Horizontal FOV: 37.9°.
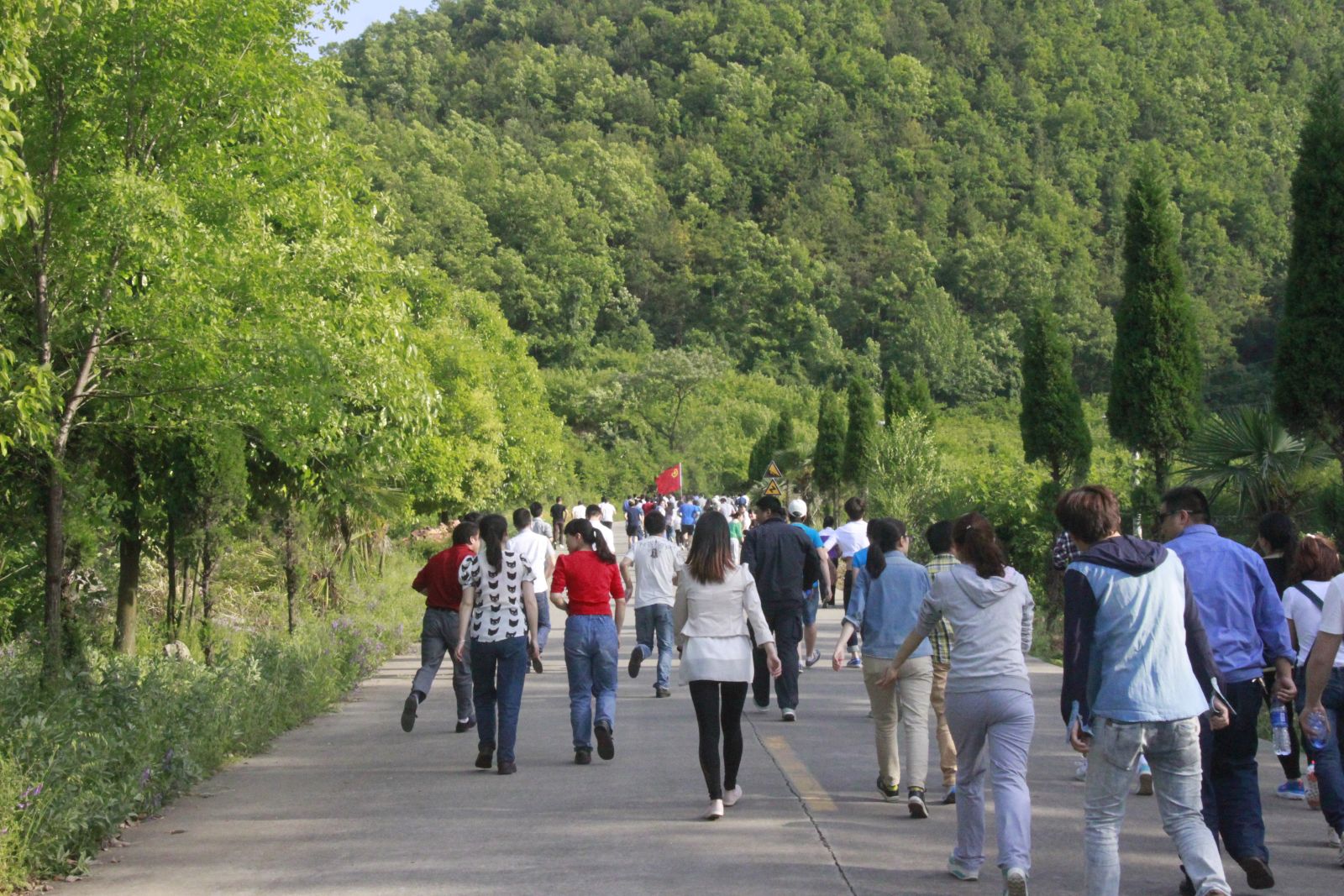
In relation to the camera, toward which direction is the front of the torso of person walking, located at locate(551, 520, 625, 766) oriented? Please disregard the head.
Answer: away from the camera

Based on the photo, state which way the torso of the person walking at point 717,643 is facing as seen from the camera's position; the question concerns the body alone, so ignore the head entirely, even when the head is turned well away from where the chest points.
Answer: away from the camera

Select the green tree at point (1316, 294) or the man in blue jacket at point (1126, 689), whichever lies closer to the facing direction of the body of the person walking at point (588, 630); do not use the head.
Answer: the green tree

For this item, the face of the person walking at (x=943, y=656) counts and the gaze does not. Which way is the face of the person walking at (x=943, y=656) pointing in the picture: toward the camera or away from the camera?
away from the camera

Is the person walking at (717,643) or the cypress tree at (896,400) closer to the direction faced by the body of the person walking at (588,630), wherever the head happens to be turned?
the cypress tree

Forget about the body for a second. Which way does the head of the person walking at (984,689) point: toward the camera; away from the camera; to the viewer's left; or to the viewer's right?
away from the camera

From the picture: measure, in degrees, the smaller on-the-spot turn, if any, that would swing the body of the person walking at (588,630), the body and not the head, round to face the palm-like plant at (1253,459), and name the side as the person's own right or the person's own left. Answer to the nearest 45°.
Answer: approximately 45° to the person's own right

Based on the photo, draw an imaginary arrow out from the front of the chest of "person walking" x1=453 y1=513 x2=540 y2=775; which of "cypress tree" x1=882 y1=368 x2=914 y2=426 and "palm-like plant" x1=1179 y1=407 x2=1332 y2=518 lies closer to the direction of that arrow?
the cypress tree

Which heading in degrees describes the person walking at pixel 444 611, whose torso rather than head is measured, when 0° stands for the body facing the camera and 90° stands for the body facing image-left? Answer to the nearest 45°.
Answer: approximately 225°

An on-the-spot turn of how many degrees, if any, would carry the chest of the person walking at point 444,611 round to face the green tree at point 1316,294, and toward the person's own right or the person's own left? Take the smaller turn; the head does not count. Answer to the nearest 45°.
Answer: approximately 45° to the person's own right

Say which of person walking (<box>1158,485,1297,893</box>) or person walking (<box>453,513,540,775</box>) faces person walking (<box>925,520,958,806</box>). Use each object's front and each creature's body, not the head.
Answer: person walking (<box>1158,485,1297,893</box>)

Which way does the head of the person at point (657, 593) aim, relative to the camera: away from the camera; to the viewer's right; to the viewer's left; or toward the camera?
away from the camera

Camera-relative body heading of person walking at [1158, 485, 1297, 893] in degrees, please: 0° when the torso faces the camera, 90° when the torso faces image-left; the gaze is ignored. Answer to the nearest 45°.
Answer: approximately 135°

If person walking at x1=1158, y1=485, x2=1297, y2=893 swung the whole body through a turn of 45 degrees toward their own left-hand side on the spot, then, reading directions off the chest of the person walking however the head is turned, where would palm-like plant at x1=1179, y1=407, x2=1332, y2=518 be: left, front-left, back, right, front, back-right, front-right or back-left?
right

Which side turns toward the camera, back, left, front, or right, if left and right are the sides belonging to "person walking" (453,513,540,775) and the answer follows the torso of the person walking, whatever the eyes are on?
back

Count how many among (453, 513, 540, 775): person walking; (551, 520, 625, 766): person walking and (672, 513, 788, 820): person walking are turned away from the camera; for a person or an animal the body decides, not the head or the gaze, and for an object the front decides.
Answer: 3

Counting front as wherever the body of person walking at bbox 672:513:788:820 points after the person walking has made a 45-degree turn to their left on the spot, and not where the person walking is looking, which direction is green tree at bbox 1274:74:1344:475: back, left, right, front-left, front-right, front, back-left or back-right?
right

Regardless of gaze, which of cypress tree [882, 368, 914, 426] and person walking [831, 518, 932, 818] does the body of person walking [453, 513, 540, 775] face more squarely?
the cypress tree

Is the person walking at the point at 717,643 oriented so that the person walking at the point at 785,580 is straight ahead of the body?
yes

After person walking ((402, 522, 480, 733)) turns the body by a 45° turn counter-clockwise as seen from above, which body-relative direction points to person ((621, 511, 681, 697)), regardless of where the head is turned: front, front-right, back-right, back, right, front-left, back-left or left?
front-right
